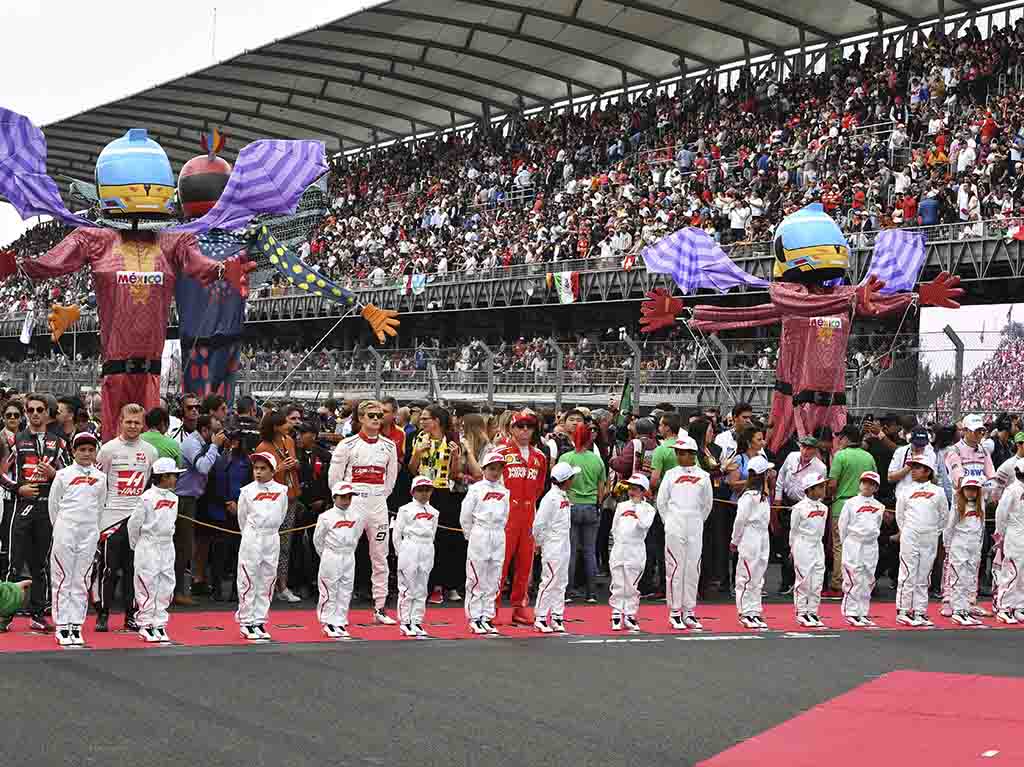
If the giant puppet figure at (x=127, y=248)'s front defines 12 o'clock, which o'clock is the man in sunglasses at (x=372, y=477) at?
The man in sunglasses is roughly at 11 o'clock from the giant puppet figure.

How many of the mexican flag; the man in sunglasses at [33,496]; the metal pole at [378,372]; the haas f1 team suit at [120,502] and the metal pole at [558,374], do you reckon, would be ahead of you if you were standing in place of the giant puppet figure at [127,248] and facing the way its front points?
2

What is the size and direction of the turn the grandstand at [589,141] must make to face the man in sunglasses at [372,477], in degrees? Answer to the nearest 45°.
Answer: approximately 45° to its left

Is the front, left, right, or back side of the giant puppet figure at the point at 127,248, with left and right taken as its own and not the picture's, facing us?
front

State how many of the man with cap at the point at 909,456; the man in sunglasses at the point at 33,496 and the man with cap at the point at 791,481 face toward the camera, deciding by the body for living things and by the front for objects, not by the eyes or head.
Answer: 3

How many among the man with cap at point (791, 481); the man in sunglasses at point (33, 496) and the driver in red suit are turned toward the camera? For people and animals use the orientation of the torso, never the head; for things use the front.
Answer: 3

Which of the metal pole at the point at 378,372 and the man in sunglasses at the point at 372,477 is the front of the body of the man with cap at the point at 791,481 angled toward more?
the man in sunglasses

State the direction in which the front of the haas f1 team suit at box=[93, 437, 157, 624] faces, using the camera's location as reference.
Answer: facing the viewer

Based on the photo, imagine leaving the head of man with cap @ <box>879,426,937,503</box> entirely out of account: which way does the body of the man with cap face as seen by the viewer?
toward the camera

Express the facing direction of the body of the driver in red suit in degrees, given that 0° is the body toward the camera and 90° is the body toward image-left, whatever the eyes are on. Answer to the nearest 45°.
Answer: approximately 0°

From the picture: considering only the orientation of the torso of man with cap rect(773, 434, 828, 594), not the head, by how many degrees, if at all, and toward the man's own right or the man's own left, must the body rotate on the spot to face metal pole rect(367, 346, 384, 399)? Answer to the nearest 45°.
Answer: approximately 135° to the man's own right

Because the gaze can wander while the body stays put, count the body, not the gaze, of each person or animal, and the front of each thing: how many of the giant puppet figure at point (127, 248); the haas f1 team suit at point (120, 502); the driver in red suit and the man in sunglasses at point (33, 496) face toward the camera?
4

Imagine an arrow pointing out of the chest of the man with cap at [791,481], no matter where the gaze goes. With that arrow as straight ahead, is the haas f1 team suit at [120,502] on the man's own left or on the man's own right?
on the man's own right

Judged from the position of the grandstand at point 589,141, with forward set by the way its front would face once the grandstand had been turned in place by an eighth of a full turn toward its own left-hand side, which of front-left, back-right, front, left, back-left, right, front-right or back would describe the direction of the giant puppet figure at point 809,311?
front

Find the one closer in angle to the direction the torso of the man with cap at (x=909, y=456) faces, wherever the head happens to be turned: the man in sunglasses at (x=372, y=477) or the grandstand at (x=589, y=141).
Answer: the man in sunglasses

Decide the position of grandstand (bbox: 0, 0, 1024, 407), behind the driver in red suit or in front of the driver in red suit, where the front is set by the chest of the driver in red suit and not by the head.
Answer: behind
